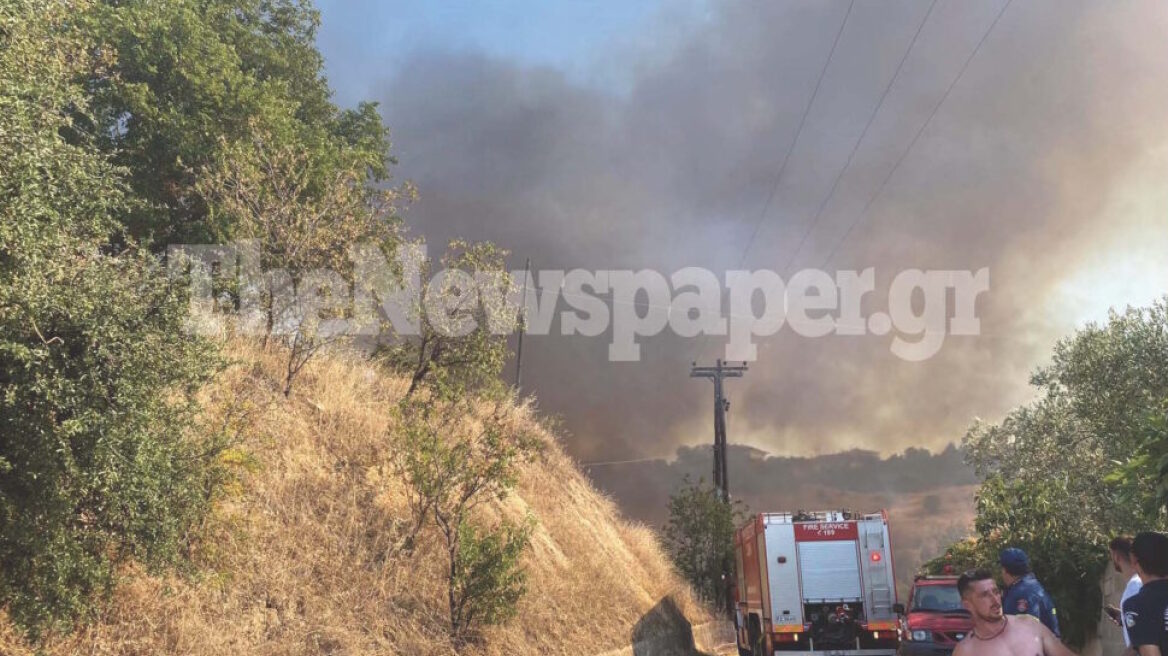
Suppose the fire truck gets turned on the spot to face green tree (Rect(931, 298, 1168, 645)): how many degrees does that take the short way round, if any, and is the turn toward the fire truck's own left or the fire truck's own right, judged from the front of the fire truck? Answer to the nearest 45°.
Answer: approximately 45° to the fire truck's own right

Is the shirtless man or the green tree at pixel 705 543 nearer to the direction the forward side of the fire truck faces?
the green tree

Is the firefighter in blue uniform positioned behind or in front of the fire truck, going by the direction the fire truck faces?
behind

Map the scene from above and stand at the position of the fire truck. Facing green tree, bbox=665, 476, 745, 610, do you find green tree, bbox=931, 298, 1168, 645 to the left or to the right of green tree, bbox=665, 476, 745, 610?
right

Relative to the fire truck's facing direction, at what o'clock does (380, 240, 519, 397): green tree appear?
The green tree is roughly at 8 o'clock from the fire truck.

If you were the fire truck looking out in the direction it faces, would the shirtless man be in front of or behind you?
behind

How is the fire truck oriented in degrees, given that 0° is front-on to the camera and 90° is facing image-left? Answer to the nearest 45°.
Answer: approximately 180°

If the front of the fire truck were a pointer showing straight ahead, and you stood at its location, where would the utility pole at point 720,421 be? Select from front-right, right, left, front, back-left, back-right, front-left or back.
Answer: front

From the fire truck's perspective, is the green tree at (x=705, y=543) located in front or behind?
in front

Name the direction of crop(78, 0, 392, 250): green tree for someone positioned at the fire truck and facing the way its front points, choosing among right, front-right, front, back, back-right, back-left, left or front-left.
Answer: left
